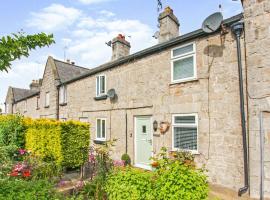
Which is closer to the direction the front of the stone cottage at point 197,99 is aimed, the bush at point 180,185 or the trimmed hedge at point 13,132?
the bush

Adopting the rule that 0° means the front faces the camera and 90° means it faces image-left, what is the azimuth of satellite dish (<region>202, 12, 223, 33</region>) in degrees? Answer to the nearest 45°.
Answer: approximately 45°

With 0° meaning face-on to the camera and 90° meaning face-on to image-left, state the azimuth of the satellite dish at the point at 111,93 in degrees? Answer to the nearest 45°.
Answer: approximately 45°

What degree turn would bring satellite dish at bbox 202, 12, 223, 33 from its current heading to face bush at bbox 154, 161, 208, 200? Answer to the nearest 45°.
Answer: approximately 45° to its left

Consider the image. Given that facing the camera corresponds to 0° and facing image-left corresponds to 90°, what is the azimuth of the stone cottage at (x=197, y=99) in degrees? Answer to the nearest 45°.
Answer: approximately 45°
